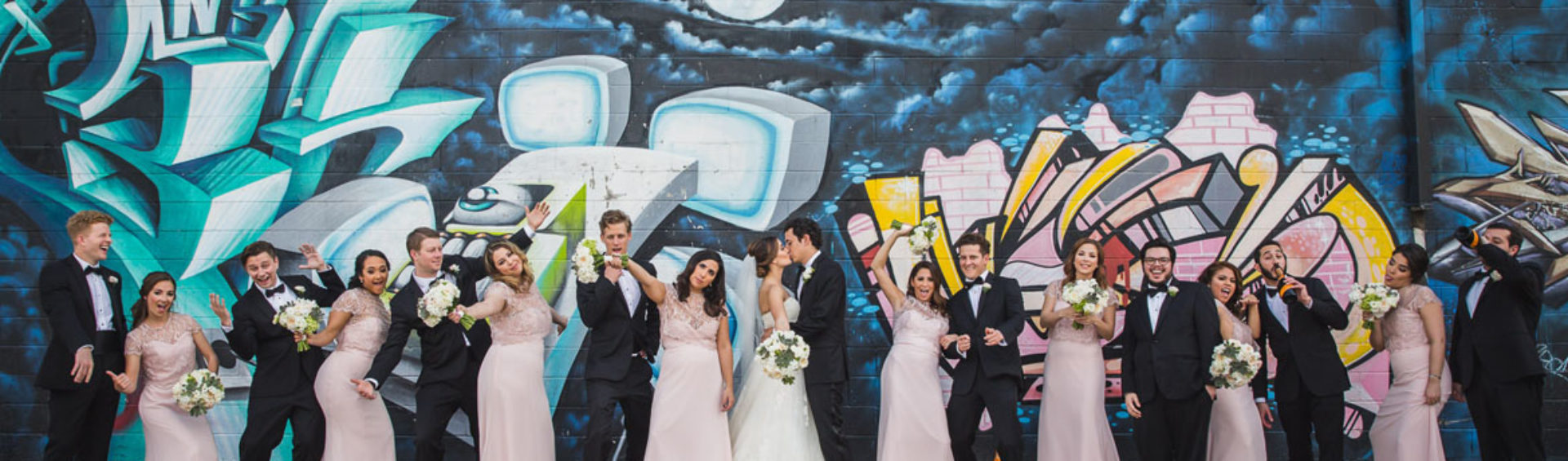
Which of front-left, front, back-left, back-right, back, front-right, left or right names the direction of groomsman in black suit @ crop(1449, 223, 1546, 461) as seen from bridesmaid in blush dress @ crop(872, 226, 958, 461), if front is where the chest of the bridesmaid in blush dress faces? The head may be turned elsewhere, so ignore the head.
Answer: left

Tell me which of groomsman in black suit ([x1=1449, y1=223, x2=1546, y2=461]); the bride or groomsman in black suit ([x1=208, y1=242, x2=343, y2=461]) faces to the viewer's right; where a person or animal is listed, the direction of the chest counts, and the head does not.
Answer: the bride

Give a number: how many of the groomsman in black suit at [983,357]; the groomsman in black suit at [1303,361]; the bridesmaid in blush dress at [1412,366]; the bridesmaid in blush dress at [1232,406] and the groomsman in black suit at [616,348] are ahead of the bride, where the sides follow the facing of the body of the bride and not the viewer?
4

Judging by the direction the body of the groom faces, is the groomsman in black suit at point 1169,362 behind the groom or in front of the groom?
behind

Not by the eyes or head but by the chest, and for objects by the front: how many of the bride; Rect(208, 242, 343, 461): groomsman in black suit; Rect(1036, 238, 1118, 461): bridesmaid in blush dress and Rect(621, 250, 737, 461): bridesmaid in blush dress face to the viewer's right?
1

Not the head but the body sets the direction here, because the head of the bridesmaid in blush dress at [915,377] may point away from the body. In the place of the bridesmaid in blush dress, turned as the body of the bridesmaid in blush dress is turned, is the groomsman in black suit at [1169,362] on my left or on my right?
on my left

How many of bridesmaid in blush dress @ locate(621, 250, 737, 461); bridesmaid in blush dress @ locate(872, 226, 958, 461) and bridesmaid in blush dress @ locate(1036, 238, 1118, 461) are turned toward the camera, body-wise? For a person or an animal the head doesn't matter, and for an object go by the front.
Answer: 3

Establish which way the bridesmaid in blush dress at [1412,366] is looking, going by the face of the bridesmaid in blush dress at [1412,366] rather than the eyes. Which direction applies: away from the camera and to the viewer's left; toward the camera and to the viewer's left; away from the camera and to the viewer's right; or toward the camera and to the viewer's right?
toward the camera and to the viewer's left

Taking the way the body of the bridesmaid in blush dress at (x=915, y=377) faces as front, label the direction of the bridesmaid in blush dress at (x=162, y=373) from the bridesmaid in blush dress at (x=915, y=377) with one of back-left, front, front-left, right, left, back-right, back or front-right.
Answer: right

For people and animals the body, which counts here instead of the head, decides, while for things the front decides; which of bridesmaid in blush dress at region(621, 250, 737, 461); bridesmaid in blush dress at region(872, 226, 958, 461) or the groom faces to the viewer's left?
the groom

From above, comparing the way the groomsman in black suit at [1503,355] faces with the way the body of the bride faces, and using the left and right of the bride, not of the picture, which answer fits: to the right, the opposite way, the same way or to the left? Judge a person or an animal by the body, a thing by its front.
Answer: the opposite way

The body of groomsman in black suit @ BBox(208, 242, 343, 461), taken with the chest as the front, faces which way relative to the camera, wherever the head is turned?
toward the camera

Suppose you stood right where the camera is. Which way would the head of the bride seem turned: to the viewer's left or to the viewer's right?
to the viewer's right
